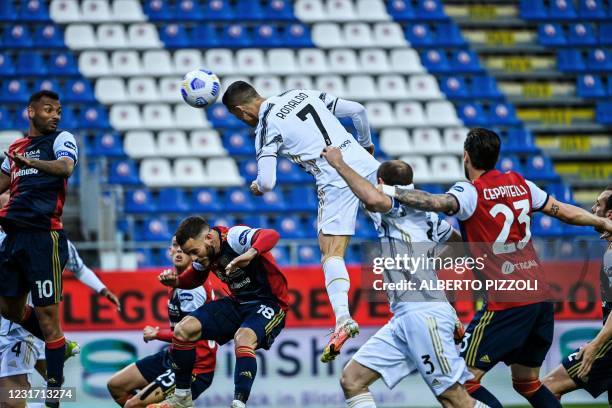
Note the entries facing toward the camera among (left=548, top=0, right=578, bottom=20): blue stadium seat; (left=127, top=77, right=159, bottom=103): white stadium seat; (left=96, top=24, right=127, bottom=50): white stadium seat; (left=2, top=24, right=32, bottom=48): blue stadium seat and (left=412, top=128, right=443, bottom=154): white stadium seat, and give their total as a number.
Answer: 5

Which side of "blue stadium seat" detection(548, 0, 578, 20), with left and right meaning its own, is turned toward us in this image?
front

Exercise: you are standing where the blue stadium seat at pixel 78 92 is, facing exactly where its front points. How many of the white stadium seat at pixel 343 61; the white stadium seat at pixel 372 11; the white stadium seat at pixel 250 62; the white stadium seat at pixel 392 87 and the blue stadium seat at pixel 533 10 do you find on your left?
5

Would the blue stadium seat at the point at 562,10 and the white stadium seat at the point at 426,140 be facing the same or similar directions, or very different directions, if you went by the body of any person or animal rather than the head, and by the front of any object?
same or similar directions

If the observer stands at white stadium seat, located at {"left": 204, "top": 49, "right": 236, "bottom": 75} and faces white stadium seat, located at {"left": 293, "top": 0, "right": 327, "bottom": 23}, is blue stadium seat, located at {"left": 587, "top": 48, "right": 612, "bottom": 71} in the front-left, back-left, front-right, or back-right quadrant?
front-right

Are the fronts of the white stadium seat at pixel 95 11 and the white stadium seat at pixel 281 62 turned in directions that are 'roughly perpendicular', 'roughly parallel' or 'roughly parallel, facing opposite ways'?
roughly parallel

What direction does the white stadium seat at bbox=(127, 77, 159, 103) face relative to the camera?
toward the camera

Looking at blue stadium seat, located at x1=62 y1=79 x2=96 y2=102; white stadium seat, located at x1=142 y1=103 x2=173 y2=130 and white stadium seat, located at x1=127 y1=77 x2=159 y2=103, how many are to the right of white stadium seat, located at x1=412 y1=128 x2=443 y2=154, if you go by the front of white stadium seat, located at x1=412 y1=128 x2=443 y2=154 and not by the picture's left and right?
3

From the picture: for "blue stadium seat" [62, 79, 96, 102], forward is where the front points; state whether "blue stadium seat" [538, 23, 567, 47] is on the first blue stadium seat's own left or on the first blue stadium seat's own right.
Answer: on the first blue stadium seat's own left

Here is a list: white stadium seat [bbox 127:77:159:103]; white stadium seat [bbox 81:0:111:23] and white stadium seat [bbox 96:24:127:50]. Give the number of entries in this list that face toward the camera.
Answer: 3

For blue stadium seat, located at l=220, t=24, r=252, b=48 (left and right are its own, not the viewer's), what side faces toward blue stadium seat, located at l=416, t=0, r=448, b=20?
left

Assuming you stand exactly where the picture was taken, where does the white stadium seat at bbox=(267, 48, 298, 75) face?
facing the viewer

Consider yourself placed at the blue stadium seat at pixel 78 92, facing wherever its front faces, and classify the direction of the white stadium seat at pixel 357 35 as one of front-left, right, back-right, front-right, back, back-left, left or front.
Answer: left

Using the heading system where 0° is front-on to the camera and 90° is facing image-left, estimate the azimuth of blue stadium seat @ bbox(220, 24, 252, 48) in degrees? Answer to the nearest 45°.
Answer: approximately 0°
